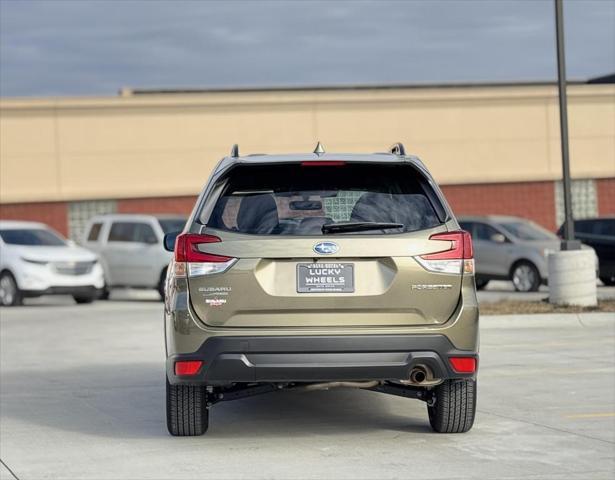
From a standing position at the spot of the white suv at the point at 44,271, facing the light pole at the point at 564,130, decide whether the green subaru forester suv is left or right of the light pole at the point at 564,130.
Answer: right

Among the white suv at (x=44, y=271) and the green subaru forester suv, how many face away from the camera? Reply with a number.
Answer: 1

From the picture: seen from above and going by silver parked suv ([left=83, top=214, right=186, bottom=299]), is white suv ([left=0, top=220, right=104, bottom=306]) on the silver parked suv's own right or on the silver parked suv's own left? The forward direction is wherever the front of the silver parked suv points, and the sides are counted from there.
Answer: on the silver parked suv's own right

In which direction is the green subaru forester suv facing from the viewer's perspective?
away from the camera

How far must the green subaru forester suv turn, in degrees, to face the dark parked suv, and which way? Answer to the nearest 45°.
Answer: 0° — it already faces it

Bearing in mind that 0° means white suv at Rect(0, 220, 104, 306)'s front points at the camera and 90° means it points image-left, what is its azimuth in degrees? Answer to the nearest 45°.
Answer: approximately 315°
